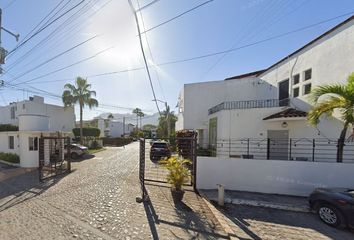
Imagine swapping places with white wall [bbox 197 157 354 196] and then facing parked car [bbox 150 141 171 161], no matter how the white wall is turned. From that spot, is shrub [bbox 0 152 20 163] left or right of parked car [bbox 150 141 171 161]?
left

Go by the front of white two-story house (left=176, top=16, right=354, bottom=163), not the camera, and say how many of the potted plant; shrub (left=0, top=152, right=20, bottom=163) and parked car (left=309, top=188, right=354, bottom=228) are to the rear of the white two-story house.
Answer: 0

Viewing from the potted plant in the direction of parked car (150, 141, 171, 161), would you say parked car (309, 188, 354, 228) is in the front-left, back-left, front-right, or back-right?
back-right

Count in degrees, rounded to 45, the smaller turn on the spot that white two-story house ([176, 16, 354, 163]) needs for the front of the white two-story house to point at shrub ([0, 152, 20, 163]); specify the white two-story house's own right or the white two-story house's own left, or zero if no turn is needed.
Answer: approximately 45° to the white two-story house's own right

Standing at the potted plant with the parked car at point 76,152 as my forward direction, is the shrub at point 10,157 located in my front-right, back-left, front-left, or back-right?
front-left

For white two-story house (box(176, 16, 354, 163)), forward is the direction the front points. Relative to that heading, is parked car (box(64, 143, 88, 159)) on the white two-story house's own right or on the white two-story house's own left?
on the white two-story house's own right

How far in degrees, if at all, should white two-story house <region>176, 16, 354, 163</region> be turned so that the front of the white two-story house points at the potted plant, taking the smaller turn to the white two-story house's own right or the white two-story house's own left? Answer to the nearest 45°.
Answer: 0° — it already faces it

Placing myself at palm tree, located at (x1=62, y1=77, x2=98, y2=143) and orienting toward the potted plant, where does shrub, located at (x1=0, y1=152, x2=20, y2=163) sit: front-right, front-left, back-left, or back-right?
front-right
